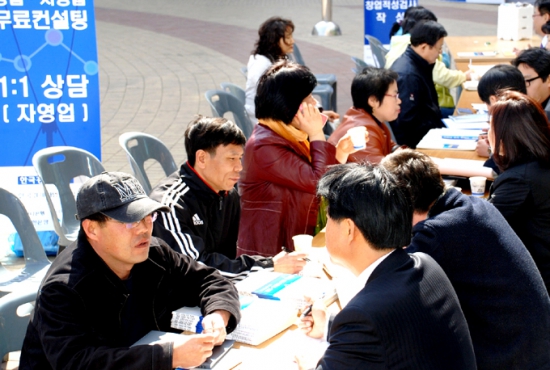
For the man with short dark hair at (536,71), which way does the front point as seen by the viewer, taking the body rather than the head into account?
to the viewer's left

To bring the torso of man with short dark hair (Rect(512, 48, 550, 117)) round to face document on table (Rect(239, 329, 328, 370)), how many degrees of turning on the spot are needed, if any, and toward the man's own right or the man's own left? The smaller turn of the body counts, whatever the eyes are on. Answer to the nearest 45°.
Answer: approximately 90° to the man's own left

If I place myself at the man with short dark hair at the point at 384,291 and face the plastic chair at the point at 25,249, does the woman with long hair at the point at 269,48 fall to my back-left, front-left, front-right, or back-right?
front-right

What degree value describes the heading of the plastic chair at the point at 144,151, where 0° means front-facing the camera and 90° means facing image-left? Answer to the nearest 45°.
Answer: approximately 315°

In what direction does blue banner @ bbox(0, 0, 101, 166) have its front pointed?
toward the camera

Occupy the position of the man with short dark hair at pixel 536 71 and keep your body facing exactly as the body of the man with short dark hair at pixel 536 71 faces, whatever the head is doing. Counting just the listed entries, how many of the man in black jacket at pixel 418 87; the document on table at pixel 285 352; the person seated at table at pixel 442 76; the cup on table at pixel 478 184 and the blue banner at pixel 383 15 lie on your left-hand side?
2

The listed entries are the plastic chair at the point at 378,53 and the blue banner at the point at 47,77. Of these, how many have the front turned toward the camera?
1

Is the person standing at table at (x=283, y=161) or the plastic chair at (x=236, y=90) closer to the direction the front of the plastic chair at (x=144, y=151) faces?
the person standing at table

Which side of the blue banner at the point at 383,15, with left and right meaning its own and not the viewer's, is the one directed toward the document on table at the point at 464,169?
front

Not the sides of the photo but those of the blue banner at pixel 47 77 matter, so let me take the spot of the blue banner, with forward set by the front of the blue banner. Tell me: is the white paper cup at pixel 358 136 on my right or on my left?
on my left

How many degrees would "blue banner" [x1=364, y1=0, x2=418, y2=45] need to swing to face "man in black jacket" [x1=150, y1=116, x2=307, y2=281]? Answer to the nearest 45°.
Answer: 0° — it already faces them

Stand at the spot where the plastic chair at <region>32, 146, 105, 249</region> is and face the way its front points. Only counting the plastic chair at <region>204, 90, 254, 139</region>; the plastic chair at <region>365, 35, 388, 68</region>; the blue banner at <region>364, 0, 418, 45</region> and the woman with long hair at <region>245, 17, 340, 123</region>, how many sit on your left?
4
